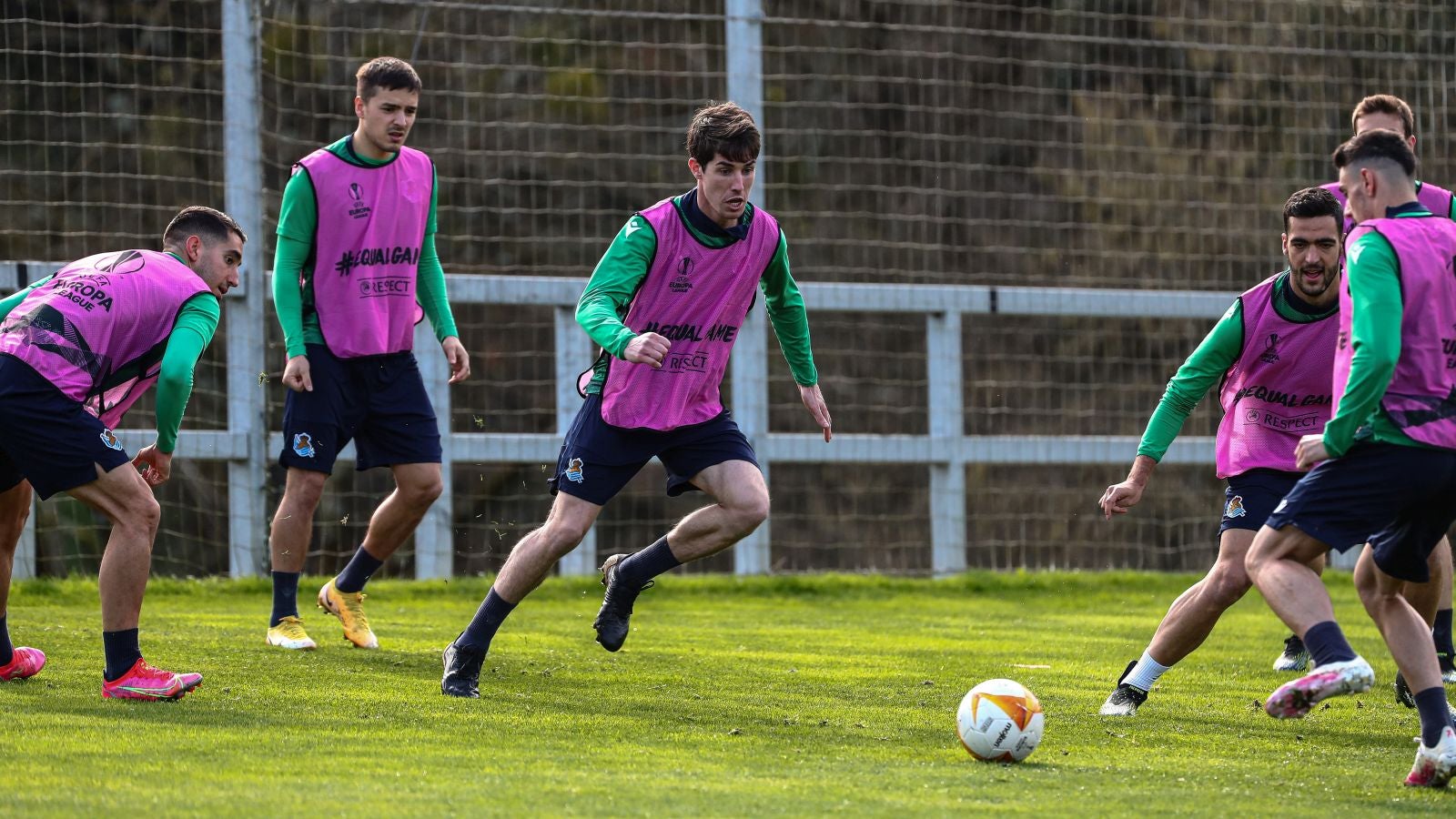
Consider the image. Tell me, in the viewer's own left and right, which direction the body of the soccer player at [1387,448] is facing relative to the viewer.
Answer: facing away from the viewer and to the left of the viewer

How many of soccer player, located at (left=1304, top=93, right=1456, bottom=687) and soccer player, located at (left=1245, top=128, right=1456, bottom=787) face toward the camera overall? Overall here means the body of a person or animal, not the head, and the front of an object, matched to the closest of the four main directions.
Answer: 1

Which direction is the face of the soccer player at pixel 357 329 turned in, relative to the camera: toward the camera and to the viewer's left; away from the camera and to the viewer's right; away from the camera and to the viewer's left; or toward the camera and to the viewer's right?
toward the camera and to the viewer's right

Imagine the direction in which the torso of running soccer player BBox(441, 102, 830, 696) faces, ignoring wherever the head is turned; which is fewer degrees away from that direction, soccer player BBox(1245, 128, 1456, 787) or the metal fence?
the soccer player

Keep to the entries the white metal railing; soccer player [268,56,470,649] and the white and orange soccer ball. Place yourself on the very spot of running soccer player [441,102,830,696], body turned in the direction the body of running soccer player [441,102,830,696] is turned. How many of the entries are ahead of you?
1

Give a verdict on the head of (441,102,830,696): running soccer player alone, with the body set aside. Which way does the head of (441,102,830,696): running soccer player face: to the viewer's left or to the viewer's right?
to the viewer's right
